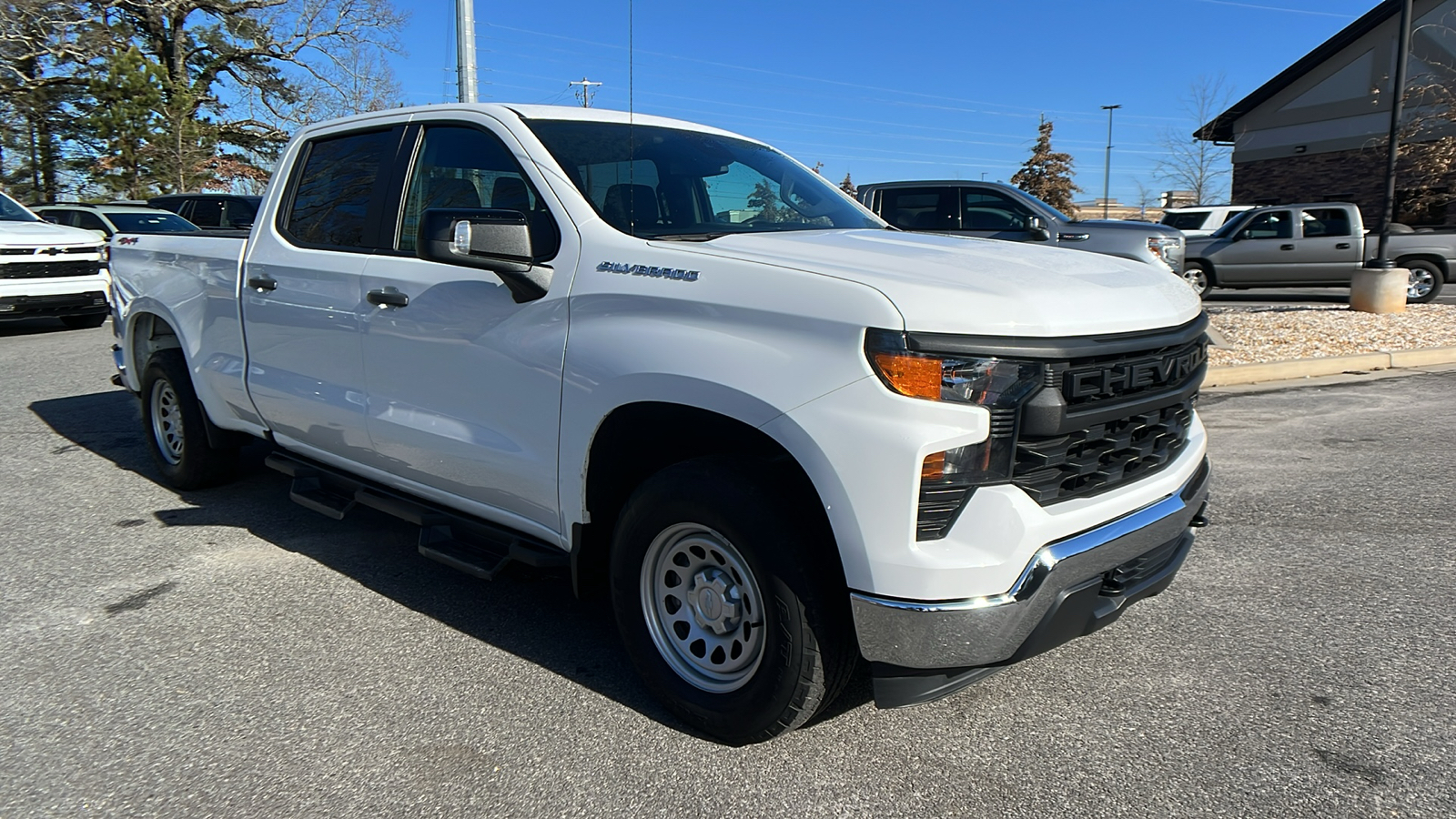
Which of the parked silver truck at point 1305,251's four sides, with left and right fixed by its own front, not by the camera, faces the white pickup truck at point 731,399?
left

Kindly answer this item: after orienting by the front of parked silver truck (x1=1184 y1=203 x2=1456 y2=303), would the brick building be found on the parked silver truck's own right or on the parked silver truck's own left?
on the parked silver truck's own right

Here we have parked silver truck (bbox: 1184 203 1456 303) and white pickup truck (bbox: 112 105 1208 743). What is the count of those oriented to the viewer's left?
1

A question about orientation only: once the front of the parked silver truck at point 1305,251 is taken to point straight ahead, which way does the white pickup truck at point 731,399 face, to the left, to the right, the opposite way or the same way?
the opposite way

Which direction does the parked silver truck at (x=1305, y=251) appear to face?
to the viewer's left

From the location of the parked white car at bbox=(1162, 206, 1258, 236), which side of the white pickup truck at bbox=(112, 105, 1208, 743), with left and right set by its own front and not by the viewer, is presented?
left

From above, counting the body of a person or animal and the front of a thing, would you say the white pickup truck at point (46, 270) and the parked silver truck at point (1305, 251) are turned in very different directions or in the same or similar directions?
very different directions

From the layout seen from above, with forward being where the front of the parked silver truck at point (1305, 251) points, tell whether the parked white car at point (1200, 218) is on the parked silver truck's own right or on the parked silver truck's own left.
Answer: on the parked silver truck's own right

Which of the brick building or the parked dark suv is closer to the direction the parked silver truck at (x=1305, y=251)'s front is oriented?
the parked dark suv

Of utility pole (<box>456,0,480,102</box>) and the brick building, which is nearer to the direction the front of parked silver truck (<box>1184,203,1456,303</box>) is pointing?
the utility pole
